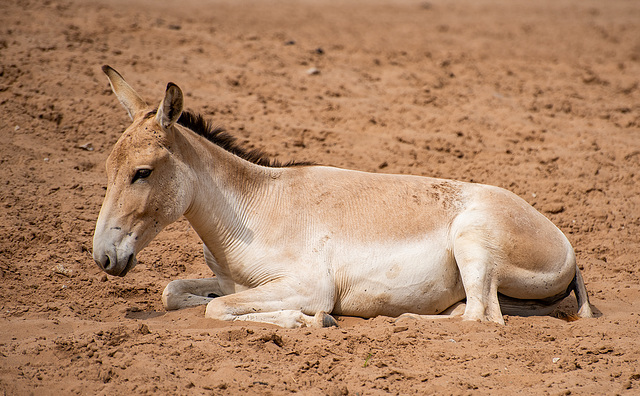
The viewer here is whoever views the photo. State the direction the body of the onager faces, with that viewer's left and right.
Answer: facing to the left of the viewer
